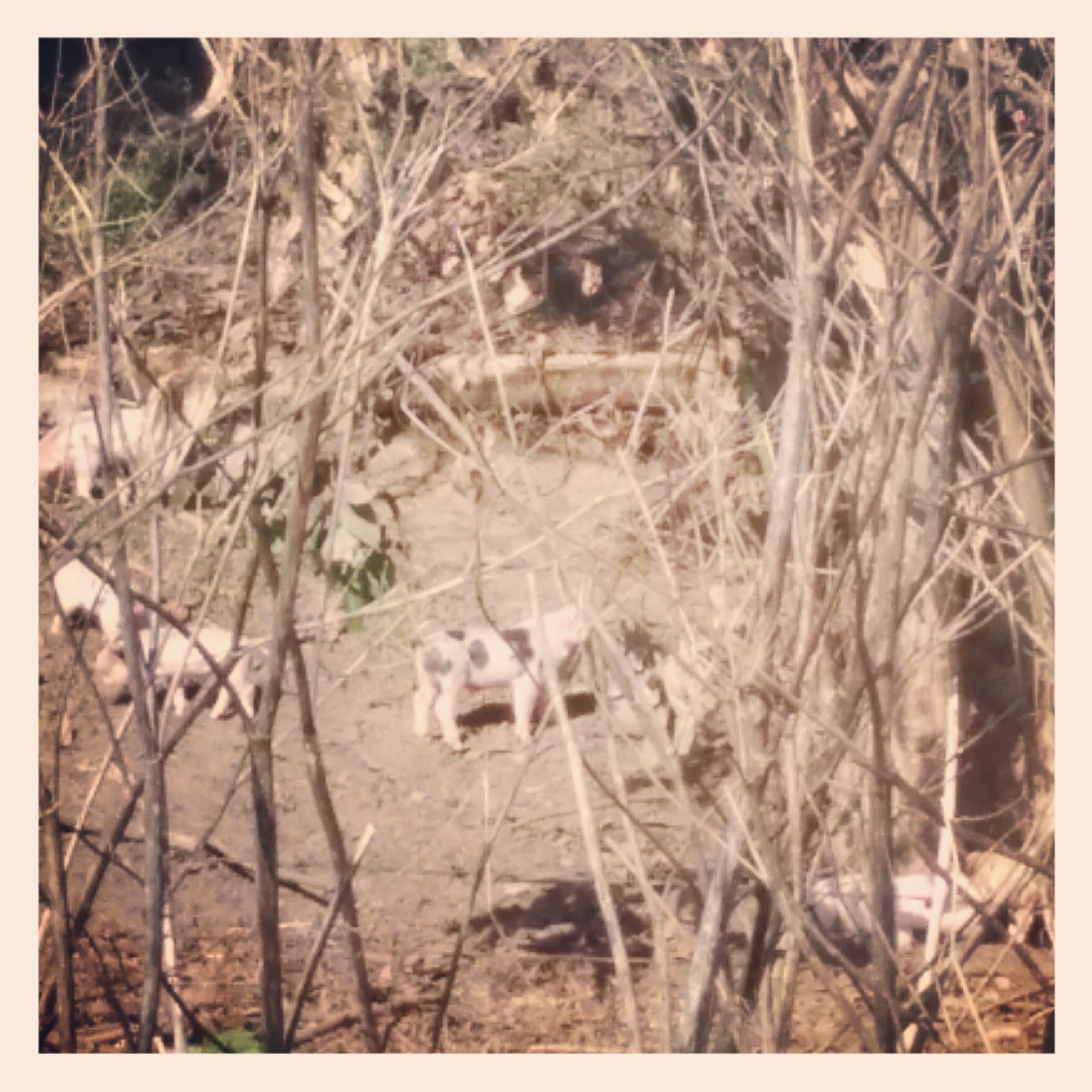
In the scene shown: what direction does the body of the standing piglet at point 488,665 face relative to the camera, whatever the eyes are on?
to the viewer's right

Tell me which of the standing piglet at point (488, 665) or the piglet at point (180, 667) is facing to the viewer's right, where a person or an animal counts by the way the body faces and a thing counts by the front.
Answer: the standing piglet

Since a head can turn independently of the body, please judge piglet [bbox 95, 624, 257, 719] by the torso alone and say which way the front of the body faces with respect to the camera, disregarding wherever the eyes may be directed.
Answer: to the viewer's left

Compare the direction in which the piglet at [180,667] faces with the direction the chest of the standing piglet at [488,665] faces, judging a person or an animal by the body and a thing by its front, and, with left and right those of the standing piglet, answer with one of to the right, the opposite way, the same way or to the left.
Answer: the opposite way
